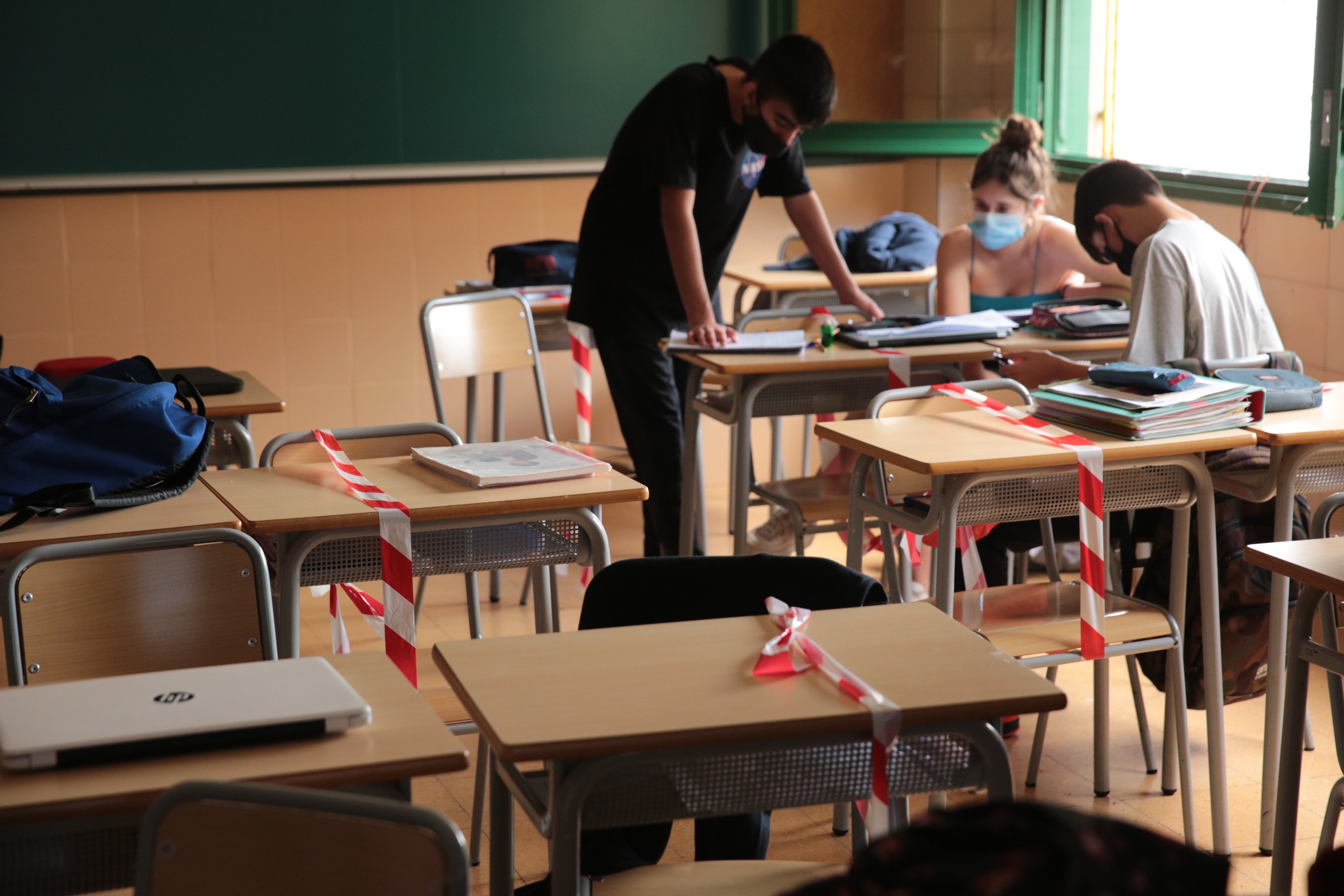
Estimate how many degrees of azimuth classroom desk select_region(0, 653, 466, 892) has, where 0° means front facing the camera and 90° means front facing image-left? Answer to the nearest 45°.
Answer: approximately 0°

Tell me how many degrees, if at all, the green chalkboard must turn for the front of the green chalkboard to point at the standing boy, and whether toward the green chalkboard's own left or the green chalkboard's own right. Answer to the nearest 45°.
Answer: approximately 45° to the green chalkboard's own left

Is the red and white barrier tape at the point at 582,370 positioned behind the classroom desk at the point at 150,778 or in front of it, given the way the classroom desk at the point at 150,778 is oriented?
behind

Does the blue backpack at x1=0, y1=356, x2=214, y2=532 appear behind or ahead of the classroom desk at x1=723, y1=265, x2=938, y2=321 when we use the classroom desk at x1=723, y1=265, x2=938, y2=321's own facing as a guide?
ahead

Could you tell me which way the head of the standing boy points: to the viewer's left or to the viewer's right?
to the viewer's right

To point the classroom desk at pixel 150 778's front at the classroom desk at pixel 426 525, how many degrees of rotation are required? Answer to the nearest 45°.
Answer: approximately 180°
